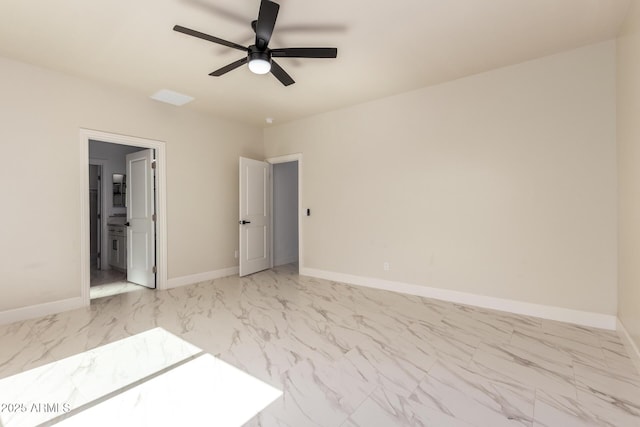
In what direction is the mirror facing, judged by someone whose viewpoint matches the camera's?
facing the viewer and to the left of the viewer

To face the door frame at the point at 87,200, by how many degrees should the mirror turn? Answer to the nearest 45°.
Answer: approximately 45° to its left

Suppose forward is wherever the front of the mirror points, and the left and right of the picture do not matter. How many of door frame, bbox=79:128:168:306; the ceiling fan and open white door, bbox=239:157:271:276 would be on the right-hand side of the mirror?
0

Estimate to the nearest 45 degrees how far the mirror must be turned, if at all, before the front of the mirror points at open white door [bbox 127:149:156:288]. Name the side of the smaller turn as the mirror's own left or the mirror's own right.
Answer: approximately 45° to the mirror's own left

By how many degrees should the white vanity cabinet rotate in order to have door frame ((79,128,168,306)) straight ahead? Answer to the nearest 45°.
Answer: approximately 45° to its left

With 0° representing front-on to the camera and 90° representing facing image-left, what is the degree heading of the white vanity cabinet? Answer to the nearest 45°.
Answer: approximately 45°

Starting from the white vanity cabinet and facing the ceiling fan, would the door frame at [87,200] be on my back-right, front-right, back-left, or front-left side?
front-right

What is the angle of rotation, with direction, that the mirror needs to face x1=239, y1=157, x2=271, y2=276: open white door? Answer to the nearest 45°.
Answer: approximately 90° to its left

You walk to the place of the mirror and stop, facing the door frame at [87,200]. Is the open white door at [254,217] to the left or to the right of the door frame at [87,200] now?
left

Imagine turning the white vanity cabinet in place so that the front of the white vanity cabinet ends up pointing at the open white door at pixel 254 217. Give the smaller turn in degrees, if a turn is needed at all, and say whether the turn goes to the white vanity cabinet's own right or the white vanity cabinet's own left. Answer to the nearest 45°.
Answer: approximately 90° to the white vanity cabinet's own left

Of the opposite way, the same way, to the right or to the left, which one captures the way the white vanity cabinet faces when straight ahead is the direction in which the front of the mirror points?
the same way

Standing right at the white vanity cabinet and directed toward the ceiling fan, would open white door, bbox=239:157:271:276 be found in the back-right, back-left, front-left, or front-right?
front-left

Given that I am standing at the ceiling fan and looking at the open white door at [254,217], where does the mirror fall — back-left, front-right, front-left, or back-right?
front-left

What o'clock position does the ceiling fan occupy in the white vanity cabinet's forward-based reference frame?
The ceiling fan is roughly at 10 o'clock from the white vanity cabinet.
